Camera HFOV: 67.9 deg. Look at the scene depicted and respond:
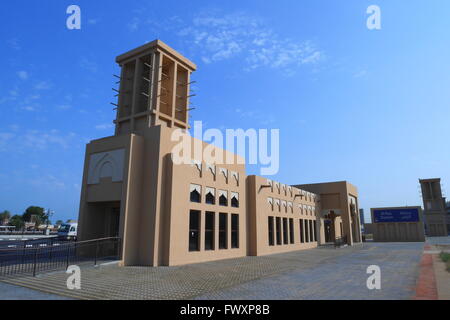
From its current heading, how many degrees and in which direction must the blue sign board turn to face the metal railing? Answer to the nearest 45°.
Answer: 0° — it already faces it

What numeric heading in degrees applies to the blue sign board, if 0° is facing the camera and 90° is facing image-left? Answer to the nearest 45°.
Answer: approximately 0°
